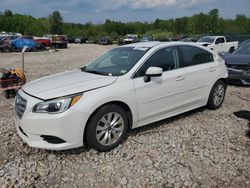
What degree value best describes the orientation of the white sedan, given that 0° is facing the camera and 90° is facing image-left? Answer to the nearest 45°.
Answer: approximately 45°

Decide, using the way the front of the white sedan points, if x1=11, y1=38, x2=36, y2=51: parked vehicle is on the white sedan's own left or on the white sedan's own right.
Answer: on the white sedan's own right

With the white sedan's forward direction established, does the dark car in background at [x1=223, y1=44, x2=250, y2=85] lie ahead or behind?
behind

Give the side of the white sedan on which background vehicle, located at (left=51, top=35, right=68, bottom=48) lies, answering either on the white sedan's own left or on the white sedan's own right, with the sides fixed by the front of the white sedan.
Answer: on the white sedan's own right
